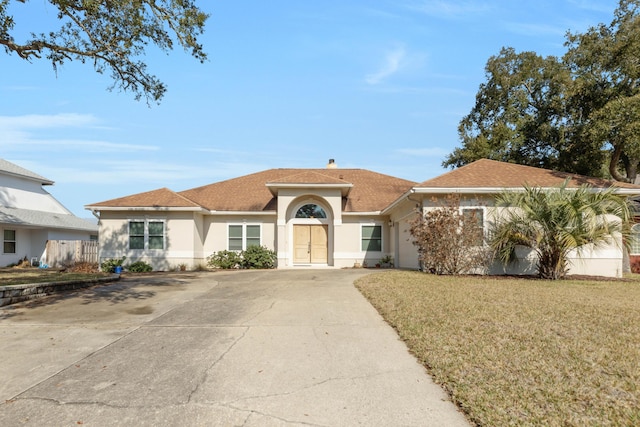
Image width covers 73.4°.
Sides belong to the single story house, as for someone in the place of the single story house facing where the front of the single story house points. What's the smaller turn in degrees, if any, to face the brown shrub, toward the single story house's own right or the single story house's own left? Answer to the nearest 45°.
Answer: approximately 45° to the single story house's own left

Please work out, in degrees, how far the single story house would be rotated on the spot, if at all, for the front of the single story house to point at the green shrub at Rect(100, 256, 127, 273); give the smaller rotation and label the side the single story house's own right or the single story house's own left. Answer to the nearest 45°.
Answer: approximately 90° to the single story house's own right

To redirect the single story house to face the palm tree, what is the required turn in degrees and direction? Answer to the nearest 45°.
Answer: approximately 45° to its left

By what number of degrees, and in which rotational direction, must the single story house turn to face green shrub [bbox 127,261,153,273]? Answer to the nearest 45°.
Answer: approximately 90° to its right

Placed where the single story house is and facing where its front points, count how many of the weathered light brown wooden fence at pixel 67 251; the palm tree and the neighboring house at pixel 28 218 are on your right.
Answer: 2

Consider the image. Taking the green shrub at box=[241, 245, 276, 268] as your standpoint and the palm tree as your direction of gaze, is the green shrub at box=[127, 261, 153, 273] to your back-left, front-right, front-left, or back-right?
back-right

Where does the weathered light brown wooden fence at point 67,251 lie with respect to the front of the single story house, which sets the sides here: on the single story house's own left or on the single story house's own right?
on the single story house's own right
